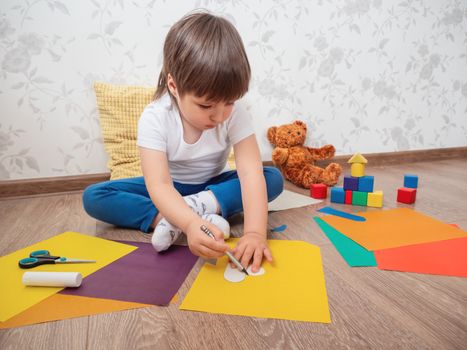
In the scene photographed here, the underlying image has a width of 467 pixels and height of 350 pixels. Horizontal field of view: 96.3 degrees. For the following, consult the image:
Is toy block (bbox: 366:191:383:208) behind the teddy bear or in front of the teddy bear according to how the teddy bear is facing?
in front

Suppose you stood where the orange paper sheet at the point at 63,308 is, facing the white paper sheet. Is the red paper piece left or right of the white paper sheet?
right

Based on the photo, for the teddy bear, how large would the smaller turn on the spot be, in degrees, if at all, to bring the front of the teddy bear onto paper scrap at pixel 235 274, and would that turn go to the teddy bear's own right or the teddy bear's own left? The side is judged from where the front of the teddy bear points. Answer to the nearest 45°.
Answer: approximately 45° to the teddy bear's own right

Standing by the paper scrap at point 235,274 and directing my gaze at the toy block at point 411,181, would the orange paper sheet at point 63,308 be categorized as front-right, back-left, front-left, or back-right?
back-left

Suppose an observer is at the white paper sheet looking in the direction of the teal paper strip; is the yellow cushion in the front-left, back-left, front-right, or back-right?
back-right

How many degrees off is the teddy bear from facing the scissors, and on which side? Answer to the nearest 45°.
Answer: approximately 90° to its right

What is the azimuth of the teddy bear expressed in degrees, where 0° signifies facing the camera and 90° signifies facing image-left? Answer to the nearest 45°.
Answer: approximately 315°

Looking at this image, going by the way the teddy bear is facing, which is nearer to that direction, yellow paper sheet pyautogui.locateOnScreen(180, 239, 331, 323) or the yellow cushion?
the yellow paper sheet

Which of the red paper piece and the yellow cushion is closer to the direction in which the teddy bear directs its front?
the red paper piece
